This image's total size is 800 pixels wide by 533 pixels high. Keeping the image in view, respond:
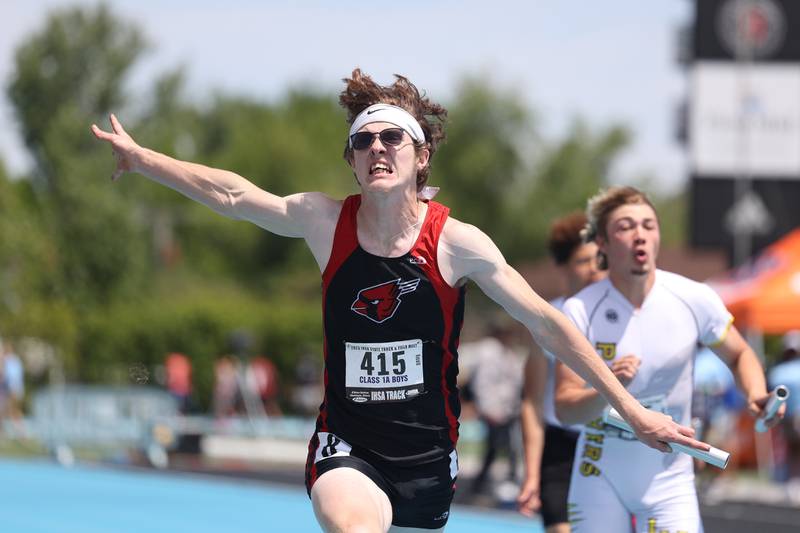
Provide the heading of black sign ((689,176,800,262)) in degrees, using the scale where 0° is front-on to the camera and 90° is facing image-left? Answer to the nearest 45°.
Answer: approximately 0°

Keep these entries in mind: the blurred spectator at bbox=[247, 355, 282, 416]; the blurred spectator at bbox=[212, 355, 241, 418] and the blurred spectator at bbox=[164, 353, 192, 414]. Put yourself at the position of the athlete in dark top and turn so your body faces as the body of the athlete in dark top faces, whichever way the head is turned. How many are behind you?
3

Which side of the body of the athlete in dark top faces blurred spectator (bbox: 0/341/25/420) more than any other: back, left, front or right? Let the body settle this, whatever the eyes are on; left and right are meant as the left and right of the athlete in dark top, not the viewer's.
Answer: back

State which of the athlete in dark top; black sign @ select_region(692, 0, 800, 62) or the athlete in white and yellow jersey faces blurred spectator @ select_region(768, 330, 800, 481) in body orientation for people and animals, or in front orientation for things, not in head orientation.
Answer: the black sign

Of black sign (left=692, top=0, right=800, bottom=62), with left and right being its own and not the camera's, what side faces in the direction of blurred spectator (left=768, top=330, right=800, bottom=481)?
front

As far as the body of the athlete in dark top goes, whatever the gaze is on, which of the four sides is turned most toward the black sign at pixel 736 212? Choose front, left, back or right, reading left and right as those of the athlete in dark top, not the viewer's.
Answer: back

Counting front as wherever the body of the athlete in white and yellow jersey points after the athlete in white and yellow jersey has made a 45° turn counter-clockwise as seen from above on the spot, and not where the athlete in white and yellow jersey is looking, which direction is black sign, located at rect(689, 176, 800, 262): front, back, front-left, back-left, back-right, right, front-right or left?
back-left

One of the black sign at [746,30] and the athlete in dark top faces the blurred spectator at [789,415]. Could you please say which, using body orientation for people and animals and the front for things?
the black sign

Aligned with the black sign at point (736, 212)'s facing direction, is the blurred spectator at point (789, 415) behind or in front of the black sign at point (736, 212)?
in front
